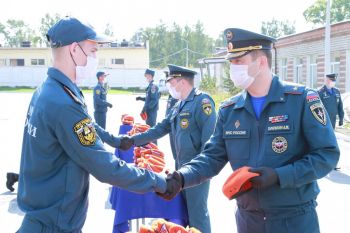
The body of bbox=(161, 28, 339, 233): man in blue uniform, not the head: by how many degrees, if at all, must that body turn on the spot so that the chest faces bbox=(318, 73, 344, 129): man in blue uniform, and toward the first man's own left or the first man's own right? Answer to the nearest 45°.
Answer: approximately 135° to the first man's own right

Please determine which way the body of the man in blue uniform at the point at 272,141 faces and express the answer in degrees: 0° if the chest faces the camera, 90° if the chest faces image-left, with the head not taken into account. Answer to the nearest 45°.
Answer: approximately 45°

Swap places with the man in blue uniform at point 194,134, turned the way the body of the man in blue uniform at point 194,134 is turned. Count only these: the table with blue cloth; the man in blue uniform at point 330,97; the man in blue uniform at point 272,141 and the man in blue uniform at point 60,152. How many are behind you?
1

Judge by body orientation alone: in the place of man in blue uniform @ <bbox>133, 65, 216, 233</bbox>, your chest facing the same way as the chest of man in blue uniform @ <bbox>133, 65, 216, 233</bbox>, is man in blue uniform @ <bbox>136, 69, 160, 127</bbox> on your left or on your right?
on your right

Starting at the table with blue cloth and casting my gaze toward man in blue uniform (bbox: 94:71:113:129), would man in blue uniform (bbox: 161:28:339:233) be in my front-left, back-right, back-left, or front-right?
back-right

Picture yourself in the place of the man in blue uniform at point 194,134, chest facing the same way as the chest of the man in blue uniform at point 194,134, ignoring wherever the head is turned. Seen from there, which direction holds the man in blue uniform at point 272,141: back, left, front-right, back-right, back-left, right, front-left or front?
front-left

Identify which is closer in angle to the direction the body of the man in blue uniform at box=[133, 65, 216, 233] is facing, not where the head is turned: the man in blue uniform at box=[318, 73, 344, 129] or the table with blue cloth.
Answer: the table with blue cloth

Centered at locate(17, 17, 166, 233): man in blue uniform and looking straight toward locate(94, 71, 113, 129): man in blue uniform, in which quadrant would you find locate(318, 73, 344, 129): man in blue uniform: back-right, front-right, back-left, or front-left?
front-right

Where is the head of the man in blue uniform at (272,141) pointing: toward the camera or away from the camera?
toward the camera

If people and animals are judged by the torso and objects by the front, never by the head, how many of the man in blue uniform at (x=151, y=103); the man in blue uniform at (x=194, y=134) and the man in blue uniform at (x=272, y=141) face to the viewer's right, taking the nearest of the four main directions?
0

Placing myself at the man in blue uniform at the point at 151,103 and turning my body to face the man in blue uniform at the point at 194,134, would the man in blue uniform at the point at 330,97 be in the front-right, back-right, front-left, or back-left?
front-left

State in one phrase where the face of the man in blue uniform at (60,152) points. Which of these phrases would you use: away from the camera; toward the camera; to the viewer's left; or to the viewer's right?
to the viewer's right
